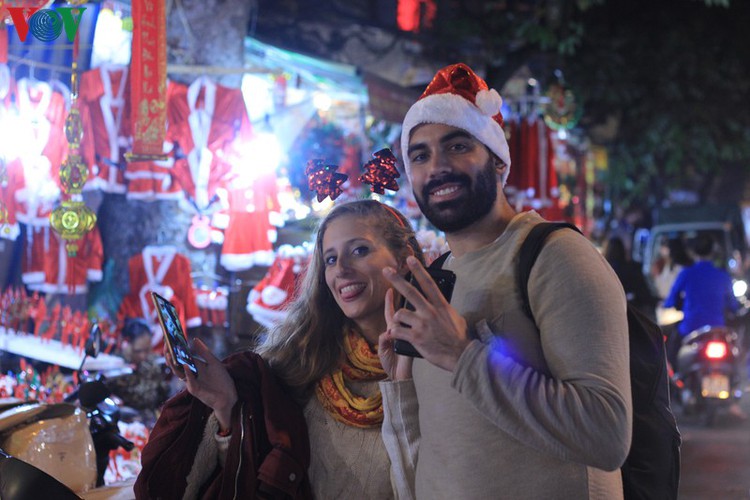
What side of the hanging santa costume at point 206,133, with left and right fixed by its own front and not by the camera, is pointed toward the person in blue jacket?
left

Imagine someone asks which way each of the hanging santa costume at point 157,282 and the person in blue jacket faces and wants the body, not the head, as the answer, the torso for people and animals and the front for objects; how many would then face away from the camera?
1

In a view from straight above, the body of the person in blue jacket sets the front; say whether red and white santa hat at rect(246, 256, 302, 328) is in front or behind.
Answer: behind

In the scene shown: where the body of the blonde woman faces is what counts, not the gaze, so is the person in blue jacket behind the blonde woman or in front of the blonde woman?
behind

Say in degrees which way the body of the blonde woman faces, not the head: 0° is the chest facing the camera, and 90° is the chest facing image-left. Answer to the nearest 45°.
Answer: approximately 0°

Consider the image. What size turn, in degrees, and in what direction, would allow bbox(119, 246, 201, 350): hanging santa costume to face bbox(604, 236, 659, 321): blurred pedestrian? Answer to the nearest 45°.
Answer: approximately 90° to its left

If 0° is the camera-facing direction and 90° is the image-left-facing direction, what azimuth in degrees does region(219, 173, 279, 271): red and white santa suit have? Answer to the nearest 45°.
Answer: approximately 0°

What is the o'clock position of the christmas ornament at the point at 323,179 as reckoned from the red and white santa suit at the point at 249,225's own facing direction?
The christmas ornament is roughly at 12 o'clock from the red and white santa suit.

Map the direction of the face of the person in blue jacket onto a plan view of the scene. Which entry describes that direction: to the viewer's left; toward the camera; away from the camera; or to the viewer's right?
away from the camera

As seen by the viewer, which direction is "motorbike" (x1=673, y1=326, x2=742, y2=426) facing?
away from the camera
